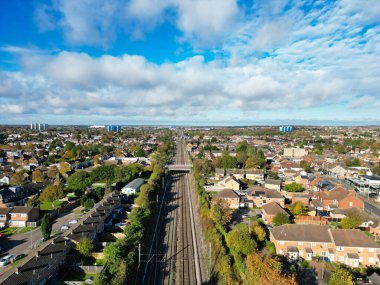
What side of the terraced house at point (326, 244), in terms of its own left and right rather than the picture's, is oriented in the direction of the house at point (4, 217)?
right

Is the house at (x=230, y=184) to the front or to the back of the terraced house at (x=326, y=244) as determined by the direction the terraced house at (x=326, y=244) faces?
to the back

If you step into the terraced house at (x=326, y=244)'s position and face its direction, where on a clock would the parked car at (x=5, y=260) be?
The parked car is roughly at 2 o'clock from the terraced house.

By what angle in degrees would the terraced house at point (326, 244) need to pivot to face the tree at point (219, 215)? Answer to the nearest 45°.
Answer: approximately 90° to its right

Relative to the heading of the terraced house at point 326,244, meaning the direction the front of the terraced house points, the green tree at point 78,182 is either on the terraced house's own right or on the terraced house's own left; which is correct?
on the terraced house's own right

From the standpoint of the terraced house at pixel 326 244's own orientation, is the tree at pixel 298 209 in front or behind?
behind

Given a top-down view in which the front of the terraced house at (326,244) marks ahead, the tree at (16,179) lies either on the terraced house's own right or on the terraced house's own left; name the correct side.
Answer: on the terraced house's own right

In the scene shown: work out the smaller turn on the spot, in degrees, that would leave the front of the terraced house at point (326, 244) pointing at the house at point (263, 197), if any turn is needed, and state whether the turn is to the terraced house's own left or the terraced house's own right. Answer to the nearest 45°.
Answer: approximately 135° to the terraced house's own right

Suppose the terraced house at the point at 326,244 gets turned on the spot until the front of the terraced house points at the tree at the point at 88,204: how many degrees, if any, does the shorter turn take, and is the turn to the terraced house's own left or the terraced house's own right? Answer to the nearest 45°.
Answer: approximately 90° to the terraced house's own right

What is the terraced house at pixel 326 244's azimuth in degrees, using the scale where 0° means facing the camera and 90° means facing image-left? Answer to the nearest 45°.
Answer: approximately 0°

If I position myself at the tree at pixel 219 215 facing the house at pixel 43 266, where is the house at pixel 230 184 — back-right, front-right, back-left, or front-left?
back-right
